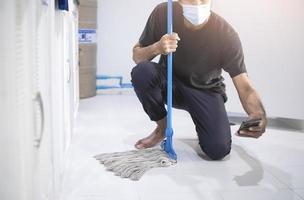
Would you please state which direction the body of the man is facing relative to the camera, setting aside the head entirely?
toward the camera

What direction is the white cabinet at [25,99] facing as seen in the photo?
to the viewer's right

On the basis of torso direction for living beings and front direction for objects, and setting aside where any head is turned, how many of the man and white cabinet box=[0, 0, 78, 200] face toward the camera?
1

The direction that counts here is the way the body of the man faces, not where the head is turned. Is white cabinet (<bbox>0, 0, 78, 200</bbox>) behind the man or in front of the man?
in front

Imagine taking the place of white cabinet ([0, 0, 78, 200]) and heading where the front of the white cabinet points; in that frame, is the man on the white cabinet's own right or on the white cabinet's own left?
on the white cabinet's own left

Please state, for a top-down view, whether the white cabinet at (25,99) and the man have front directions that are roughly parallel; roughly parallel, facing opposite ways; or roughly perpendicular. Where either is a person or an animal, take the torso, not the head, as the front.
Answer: roughly perpendicular
